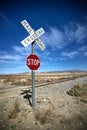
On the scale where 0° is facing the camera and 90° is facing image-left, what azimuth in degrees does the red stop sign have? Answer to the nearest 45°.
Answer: approximately 0°

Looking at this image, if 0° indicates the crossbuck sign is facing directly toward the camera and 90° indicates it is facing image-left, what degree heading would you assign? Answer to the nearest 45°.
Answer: approximately 0°

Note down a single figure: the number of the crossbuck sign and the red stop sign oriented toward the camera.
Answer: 2
